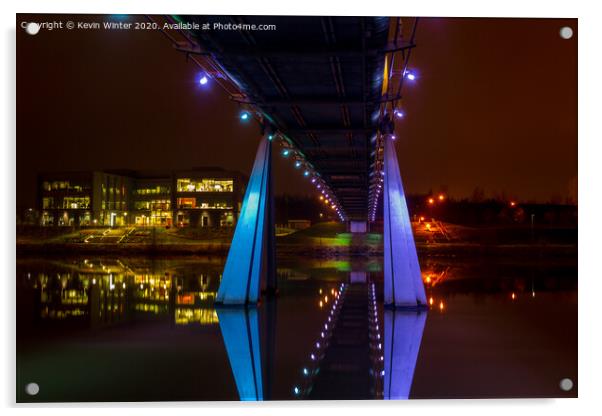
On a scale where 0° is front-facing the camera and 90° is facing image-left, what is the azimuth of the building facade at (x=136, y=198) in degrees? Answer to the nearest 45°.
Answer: approximately 0°
